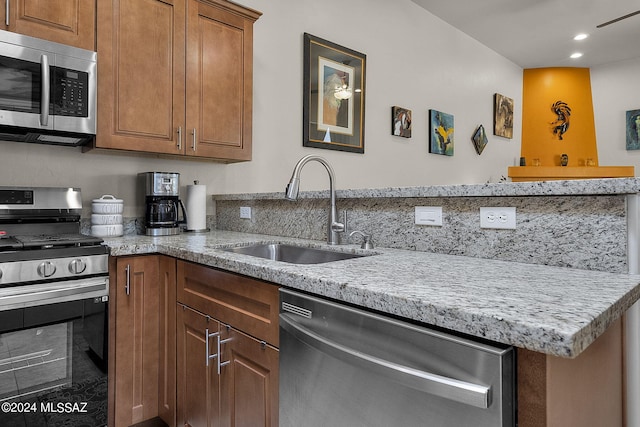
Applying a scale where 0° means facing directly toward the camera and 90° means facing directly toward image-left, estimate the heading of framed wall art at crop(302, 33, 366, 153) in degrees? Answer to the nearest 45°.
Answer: approximately 315°

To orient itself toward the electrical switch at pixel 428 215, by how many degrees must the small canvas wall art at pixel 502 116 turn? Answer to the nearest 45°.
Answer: approximately 45° to its right

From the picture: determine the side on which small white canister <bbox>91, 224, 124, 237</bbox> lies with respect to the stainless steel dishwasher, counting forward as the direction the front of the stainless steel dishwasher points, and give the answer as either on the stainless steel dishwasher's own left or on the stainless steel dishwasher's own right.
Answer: on the stainless steel dishwasher's own right

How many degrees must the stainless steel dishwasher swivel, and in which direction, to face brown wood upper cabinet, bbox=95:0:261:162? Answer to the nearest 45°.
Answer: approximately 90° to its right

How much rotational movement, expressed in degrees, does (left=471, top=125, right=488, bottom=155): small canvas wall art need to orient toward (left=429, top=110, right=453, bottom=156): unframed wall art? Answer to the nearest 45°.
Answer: approximately 90° to its right

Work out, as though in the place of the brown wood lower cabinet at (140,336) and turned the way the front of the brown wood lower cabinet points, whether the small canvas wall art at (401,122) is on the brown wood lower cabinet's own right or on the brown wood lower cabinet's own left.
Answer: on the brown wood lower cabinet's own left

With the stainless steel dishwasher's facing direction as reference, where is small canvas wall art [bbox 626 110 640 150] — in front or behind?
behind

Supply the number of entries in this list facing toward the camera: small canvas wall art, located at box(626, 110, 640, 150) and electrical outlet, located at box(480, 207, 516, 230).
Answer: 2

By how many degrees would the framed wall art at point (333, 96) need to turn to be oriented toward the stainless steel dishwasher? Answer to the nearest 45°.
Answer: approximately 45° to its right

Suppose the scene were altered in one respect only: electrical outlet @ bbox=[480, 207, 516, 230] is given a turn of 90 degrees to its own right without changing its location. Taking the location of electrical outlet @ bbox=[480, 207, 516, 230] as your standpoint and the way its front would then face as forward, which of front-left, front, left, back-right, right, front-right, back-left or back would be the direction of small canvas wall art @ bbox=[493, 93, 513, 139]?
right
